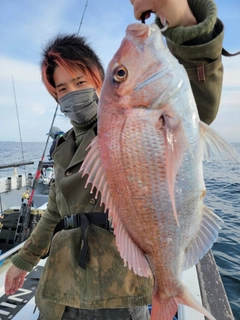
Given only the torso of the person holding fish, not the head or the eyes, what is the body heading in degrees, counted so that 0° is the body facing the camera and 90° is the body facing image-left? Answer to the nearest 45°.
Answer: approximately 0°
